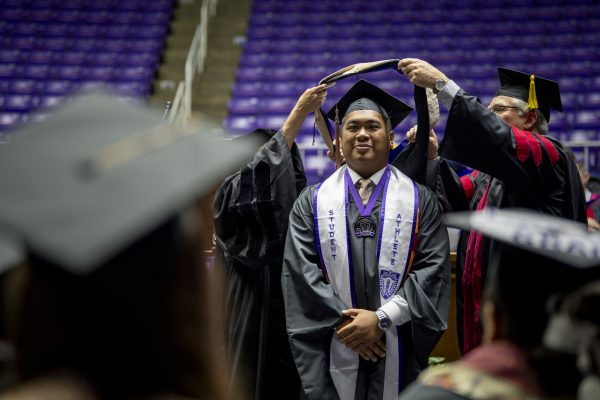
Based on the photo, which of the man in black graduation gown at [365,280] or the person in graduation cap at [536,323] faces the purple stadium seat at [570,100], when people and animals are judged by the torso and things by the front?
the person in graduation cap

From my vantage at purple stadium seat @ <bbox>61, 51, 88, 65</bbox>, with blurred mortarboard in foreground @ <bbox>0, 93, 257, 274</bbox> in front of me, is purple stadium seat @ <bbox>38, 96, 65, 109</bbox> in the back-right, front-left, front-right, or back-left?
front-right

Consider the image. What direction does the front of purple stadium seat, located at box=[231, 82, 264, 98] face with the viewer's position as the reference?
facing the viewer

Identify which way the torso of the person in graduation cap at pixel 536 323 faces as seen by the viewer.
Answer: away from the camera

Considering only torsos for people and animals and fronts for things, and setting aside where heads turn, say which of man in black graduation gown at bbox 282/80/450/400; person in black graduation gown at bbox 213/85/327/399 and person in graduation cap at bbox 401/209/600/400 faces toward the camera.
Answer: man in black graduation gown at bbox 282/80/450/400

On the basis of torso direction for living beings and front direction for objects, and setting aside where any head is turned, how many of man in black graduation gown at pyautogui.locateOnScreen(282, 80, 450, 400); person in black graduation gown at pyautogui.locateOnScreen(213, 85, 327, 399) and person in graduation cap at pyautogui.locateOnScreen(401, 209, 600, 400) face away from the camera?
1

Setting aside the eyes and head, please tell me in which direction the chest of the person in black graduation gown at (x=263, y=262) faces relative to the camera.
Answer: to the viewer's right

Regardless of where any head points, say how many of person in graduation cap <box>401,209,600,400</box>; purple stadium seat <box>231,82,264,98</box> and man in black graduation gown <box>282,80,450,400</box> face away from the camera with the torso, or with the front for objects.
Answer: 1

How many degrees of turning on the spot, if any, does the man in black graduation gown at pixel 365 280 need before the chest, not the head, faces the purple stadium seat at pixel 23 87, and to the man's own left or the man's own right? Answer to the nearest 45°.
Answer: approximately 135° to the man's own right

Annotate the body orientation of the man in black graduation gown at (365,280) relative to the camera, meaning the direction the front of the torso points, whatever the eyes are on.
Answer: toward the camera

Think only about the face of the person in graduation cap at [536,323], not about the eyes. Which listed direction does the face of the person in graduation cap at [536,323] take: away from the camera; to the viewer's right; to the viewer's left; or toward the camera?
away from the camera

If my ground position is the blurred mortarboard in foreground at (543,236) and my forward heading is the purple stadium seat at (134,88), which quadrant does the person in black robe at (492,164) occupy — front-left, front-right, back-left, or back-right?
front-right

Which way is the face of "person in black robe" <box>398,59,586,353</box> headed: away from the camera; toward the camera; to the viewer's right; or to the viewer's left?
to the viewer's left

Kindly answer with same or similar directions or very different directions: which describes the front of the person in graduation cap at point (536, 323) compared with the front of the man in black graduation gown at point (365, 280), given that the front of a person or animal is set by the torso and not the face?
very different directions

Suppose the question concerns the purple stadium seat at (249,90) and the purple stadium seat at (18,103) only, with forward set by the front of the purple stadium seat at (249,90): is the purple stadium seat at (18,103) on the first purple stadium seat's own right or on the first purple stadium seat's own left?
on the first purple stadium seat's own right
